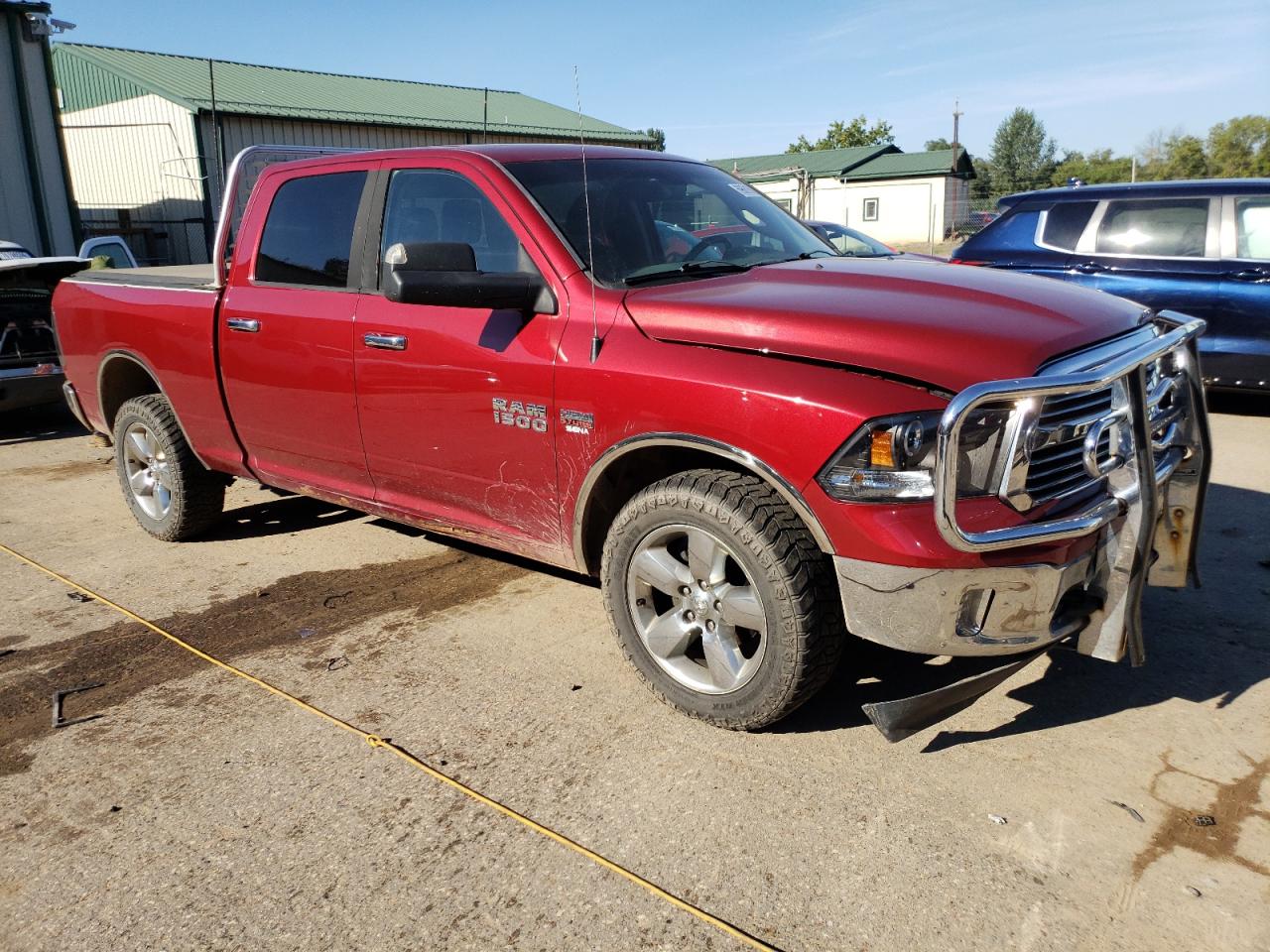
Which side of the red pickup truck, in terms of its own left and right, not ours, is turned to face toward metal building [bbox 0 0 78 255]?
back

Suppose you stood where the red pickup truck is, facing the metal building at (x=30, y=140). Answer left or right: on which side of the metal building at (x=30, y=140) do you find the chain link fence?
right

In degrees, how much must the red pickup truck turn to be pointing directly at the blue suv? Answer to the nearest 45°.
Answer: approximately 90° to its left

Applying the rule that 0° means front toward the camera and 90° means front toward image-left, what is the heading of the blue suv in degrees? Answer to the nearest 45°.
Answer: approximately 270°

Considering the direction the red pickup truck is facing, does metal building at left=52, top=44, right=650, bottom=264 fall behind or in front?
behind

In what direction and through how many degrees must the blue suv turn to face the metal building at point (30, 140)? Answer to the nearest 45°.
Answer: approximately 180°

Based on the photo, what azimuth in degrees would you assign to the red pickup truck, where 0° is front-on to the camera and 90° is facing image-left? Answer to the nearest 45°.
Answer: approximately 315°
